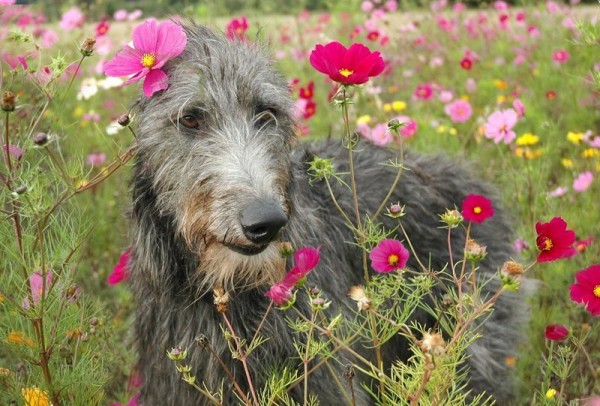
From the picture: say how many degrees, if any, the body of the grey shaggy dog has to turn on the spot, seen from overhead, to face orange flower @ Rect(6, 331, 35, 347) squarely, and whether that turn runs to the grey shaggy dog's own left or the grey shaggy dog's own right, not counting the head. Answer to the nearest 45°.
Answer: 0° — it already faces it

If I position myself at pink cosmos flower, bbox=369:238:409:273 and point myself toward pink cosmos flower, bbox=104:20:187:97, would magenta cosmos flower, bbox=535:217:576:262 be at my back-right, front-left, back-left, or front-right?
back-right

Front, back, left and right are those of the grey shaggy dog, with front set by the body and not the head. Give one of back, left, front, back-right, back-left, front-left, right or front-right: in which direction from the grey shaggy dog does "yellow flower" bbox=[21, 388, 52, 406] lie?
front

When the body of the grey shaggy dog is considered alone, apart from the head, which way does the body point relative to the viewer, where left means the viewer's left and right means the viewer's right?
facing the viewer and to the left of the viewer

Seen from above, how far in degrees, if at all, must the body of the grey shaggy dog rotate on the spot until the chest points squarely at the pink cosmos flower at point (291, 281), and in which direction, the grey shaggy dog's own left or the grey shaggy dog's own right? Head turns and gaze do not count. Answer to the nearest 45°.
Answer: approximately 90° to the grey shaggy dog's own left

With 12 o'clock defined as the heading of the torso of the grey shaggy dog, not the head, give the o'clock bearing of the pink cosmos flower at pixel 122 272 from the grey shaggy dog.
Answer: The pink cosmos flower is roughly at 2 o'clock from the grey shaggy dog.

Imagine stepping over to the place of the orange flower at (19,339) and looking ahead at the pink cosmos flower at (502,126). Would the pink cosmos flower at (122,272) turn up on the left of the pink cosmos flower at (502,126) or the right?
left

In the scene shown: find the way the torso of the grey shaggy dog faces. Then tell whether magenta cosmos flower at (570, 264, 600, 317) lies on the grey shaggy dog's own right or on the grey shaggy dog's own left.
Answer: on the grey shaggy dog's own left

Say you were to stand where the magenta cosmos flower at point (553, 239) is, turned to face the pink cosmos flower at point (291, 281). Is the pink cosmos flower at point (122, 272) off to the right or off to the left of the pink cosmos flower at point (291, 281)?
right

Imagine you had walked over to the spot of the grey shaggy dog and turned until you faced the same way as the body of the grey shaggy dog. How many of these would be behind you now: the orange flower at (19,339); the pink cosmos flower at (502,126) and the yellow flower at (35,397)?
1

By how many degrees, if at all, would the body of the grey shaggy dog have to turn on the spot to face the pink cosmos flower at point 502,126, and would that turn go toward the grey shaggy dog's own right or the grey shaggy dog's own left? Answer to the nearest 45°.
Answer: approximately 180°
